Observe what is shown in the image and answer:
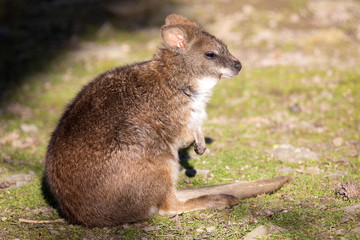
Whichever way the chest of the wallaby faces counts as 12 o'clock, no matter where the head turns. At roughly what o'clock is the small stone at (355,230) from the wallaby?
The small stone is roughly at 1 o'clock from the wallaby.

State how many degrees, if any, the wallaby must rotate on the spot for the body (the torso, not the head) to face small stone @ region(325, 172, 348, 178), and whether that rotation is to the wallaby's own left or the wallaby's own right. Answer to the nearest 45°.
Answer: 0° — it already faces it

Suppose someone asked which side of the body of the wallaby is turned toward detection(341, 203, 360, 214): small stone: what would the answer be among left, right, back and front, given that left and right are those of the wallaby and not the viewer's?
front

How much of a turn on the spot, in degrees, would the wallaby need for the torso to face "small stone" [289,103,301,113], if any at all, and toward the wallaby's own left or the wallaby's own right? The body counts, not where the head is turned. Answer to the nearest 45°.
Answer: approximately 45° to the wallaby's own left

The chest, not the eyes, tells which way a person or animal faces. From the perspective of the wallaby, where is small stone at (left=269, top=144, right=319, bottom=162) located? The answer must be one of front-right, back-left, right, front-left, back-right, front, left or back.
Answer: front-left

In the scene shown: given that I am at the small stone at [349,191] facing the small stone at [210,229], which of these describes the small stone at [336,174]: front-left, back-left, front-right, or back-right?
back-right

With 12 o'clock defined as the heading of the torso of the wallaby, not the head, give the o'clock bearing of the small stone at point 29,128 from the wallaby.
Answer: The small stone is roughly at 8 o'clock from the wallaby.

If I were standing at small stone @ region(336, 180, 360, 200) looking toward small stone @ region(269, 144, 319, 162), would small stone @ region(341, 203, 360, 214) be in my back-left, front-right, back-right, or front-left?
back-left

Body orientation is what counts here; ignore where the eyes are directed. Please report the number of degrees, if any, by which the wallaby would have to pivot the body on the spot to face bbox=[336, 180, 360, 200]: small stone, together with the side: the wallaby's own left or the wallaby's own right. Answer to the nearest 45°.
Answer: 0° — it already faces it

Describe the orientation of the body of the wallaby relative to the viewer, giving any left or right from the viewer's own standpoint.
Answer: facing to the right of the viewer

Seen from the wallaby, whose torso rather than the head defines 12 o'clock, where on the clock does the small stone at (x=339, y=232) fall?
The small stone is roughly at 1 o'clock from the wallaby.
